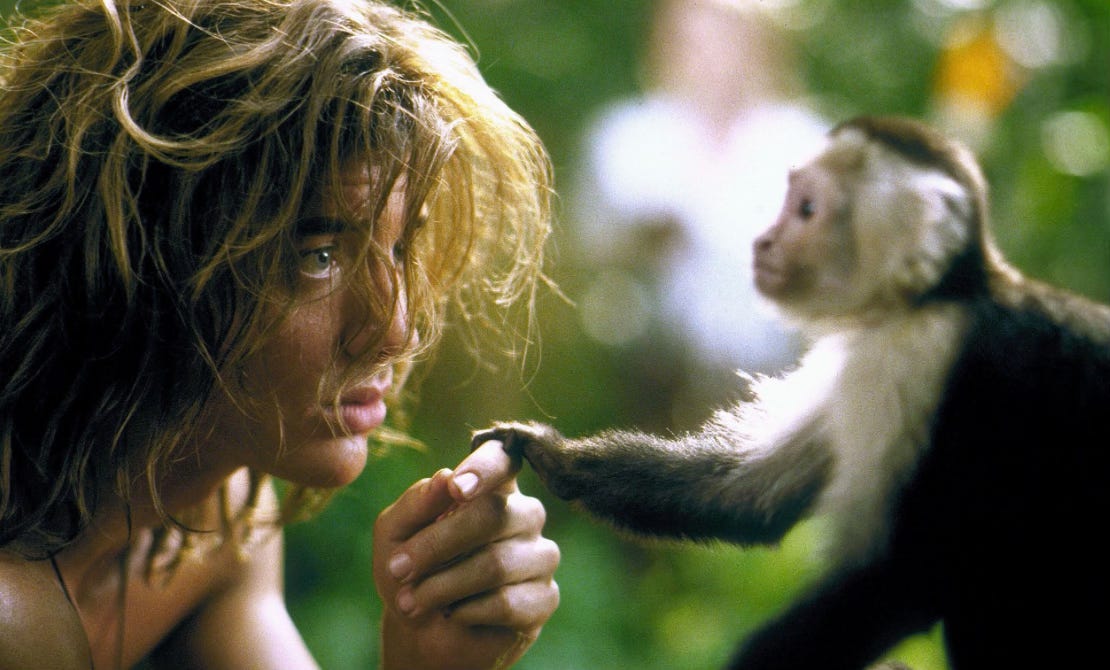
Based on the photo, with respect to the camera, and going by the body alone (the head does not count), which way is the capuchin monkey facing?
to the viewer's left
